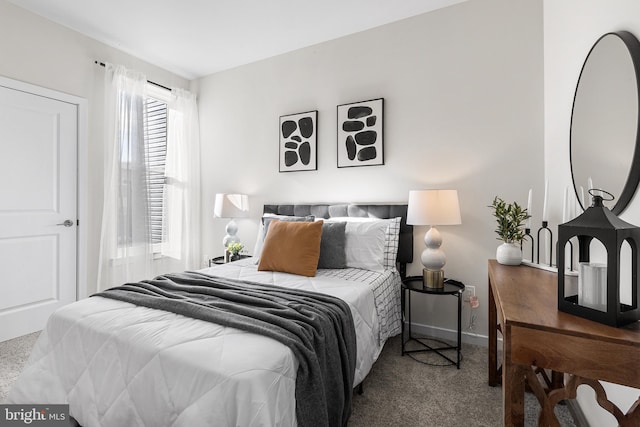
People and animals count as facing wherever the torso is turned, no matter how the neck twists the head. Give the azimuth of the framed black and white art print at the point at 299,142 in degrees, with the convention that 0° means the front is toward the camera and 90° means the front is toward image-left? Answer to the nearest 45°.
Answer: approximately 45°

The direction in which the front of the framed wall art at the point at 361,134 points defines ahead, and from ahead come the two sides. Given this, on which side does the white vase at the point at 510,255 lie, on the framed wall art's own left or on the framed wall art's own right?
on the framed wall art's own left

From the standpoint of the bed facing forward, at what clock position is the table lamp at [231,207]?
The table lamp is roughly at 5 o'clock from the bed.

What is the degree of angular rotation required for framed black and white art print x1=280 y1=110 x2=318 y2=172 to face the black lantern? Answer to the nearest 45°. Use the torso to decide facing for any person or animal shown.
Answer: approximately 45° to its left

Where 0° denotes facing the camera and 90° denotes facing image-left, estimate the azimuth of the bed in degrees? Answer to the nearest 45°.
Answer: approximately 45°

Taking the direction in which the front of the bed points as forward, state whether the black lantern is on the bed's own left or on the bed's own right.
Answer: on the bed's own left

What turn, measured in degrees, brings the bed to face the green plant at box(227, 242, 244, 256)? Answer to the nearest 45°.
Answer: approximately 135° to its right

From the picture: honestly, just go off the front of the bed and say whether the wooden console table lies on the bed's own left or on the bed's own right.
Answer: on the bed's own left
